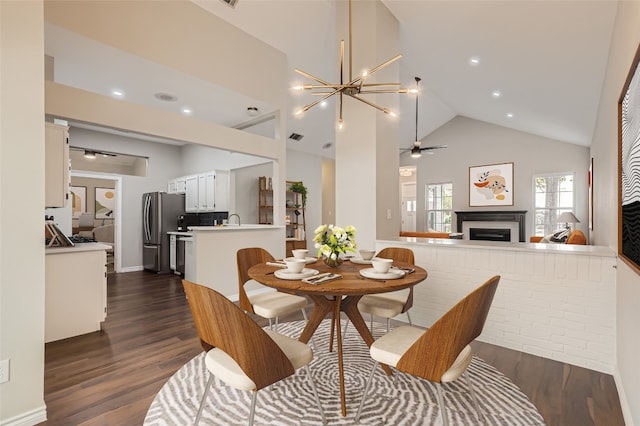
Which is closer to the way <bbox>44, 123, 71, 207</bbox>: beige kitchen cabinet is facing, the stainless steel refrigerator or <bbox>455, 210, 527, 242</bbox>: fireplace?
the fireplace

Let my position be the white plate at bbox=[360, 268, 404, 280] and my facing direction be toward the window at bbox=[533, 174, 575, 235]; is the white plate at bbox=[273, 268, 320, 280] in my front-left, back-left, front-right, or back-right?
back-left

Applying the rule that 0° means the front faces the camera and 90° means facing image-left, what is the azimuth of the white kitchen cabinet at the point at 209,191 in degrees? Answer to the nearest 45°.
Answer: approximately 45°

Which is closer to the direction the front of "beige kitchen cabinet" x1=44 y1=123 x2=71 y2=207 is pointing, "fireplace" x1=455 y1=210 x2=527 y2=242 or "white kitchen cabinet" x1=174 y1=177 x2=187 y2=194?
the fireplace

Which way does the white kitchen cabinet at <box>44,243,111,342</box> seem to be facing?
to the viewer's right

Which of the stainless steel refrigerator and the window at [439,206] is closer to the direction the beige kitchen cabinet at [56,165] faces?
the window

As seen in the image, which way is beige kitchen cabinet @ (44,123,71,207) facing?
to the viewer's right

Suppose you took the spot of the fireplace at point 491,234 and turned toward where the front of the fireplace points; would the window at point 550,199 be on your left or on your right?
on your left

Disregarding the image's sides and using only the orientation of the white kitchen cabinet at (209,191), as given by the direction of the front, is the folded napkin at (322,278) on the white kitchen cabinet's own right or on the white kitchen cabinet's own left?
on the white kitchen cabinet's own left

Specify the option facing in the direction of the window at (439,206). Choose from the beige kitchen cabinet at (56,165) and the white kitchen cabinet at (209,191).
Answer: the beige kitchen cabinet at (56,165)

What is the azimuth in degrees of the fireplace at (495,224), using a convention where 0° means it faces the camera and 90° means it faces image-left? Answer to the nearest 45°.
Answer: approximately 0°

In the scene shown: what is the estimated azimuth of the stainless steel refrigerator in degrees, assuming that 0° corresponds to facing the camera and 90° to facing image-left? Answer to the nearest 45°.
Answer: approximately 45°

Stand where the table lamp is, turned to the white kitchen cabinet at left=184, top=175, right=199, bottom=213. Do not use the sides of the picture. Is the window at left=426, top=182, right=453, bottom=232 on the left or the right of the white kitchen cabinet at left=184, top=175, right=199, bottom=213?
right

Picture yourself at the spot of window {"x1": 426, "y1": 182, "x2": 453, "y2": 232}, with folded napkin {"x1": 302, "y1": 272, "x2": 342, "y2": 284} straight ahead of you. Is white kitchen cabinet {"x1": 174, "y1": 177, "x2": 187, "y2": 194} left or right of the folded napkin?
right
